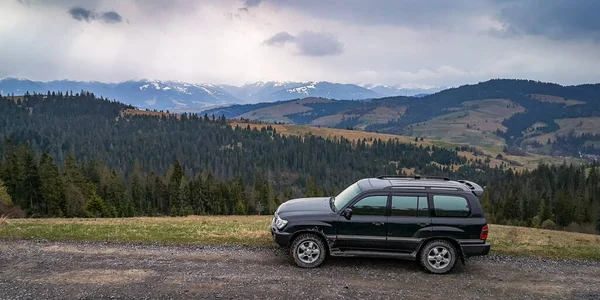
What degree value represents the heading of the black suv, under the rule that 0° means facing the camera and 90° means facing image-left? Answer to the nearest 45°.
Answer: approximately 90°
